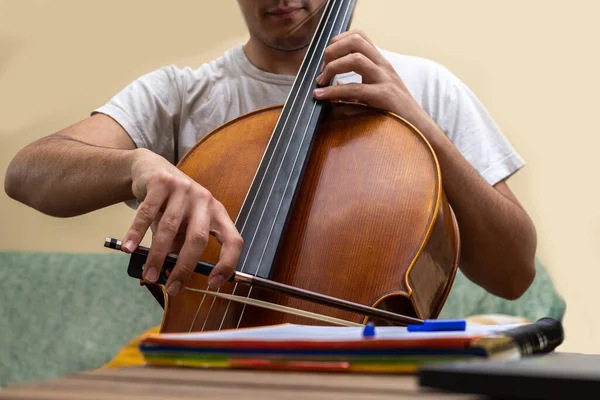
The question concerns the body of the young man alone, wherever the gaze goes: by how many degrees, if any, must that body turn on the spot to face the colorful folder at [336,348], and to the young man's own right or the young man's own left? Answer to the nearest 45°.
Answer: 0° — they already face it

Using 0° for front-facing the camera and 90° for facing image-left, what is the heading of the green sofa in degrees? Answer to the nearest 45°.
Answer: approximately 0°

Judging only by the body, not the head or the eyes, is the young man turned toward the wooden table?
yes

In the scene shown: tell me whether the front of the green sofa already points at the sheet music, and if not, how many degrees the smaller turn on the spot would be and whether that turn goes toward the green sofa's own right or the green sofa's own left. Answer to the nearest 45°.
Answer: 0° — it already faces it

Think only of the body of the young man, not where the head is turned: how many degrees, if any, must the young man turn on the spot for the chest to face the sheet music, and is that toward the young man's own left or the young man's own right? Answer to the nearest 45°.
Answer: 0° — they already face it
